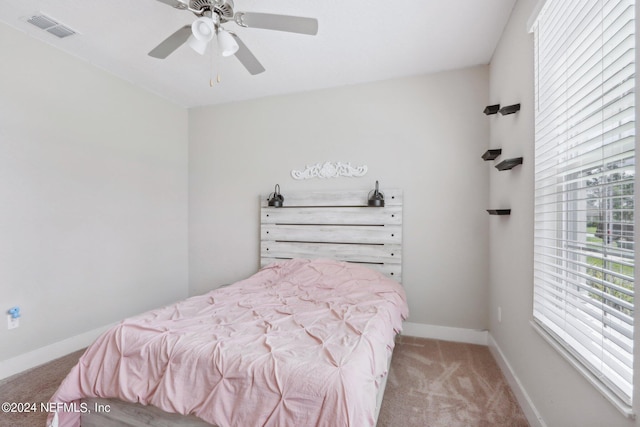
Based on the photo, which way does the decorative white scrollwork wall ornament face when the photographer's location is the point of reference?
facing the viewer

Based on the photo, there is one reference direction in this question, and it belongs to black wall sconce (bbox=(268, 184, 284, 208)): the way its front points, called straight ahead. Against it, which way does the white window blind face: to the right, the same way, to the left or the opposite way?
to the right

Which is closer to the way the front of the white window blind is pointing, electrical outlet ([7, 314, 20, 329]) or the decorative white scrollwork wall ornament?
the electrical outlet

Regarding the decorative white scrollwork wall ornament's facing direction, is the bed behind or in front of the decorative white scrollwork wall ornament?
in front

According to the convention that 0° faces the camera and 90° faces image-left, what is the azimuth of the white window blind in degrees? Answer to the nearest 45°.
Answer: approximately 45°

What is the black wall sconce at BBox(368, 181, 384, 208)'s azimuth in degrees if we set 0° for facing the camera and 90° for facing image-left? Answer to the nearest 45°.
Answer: approximately 0°

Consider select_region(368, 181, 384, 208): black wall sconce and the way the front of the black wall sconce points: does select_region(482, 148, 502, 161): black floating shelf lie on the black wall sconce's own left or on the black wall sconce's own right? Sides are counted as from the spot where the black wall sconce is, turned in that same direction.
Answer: on the black wall sconce's own left

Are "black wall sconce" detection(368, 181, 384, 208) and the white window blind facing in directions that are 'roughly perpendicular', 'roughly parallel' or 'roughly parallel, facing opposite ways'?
roughly perpendicular

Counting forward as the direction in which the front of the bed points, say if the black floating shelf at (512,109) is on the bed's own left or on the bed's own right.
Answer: on the bed's own left

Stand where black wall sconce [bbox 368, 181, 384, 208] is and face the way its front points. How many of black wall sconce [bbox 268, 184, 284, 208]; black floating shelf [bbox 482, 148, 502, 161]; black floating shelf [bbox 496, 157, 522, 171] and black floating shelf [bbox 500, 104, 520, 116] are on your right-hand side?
1

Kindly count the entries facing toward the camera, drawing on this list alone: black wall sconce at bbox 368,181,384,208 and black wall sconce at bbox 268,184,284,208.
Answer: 2

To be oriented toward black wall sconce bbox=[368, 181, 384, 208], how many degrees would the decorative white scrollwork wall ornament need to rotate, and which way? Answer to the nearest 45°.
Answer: approximately 45° to its left

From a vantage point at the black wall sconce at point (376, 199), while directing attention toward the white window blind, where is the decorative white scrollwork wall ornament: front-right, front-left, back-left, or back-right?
back-right
